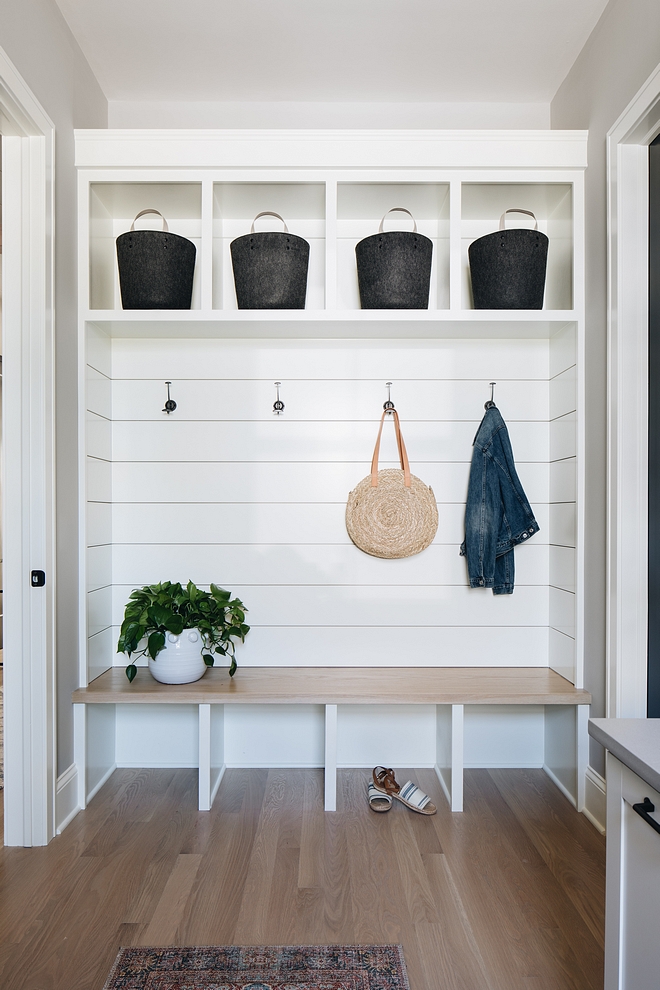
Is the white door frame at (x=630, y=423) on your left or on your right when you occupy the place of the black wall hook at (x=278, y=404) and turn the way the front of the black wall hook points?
on your left

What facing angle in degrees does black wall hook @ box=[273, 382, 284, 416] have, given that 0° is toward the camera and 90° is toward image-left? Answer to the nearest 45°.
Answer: approximately 0°

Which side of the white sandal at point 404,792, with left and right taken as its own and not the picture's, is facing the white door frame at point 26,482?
right

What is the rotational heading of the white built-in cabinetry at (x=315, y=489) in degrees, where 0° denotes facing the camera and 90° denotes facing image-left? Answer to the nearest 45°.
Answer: approximately 0°
